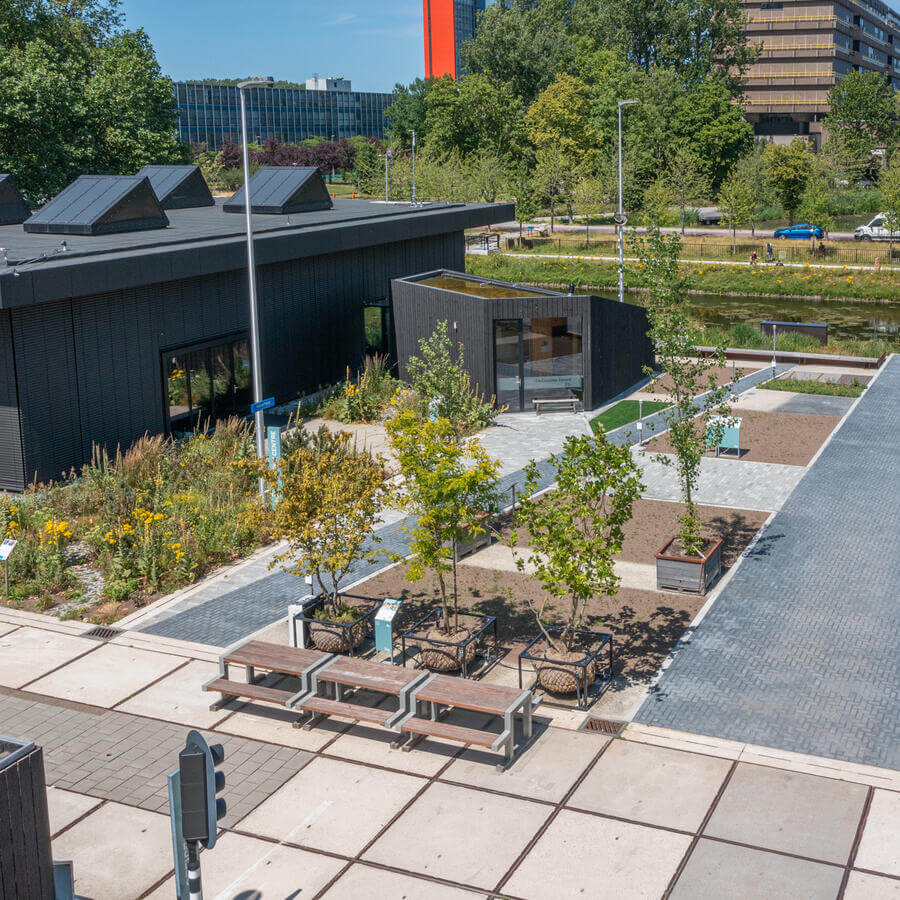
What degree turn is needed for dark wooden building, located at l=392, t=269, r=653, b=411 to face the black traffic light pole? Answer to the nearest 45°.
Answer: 0° — it already faces it

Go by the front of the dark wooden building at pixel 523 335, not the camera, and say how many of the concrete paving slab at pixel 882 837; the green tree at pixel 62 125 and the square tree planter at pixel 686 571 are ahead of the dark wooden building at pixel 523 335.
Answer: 2

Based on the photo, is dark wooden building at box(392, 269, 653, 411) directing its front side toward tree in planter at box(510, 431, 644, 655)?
yes

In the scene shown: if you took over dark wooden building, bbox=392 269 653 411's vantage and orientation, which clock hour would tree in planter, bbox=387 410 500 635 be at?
The tree in planter is roughly at 12 o'clock from the dark wooden building.

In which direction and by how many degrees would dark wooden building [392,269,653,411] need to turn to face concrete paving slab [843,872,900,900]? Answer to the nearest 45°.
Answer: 0° — it already faces it

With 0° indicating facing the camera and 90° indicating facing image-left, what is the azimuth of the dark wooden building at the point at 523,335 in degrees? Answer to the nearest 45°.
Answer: approximately 0°

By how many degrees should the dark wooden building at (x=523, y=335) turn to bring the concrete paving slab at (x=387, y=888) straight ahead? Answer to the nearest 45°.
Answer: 0° — it already faces it

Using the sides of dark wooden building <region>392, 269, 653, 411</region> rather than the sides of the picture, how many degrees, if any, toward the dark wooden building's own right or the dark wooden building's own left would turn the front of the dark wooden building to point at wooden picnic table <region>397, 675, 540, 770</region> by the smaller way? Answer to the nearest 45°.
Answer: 0° — it already faces it

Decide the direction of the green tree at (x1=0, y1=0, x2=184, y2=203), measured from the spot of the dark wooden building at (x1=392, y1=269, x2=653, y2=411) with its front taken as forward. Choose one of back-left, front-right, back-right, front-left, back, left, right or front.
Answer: back-right

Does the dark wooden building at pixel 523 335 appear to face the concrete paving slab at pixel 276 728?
yes

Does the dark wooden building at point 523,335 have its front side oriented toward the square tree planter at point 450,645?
yes

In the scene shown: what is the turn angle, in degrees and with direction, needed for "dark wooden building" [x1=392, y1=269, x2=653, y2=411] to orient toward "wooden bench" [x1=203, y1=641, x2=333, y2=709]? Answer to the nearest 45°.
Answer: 0° — it already faces it
